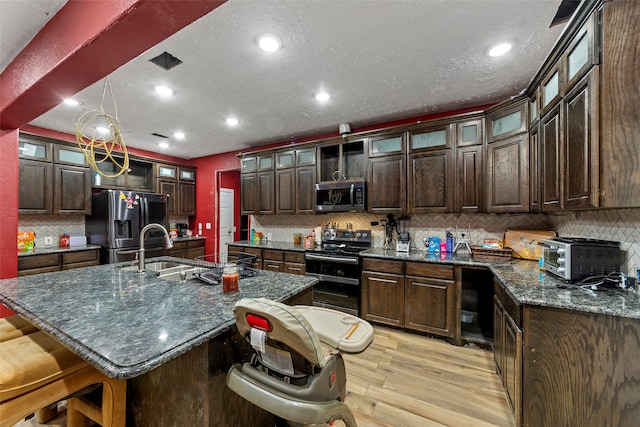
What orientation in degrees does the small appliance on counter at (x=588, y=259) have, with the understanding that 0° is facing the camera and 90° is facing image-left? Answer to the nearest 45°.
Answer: approximately 45°

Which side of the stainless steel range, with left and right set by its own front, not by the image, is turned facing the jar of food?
front

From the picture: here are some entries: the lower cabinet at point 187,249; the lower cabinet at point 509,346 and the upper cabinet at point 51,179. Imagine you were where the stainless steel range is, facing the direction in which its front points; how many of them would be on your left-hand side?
1

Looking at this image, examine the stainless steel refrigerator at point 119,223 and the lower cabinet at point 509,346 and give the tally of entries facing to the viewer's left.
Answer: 1

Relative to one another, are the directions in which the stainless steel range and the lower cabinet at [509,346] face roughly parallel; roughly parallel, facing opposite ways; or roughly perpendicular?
roughly perpendicular

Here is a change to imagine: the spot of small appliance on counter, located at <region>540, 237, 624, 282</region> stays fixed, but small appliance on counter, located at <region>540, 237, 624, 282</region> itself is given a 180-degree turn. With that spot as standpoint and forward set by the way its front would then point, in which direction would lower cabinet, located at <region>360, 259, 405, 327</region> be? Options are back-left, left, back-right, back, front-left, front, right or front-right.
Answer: back-left

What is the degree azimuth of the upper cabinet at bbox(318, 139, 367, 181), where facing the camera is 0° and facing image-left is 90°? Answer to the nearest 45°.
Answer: approximately 45°
